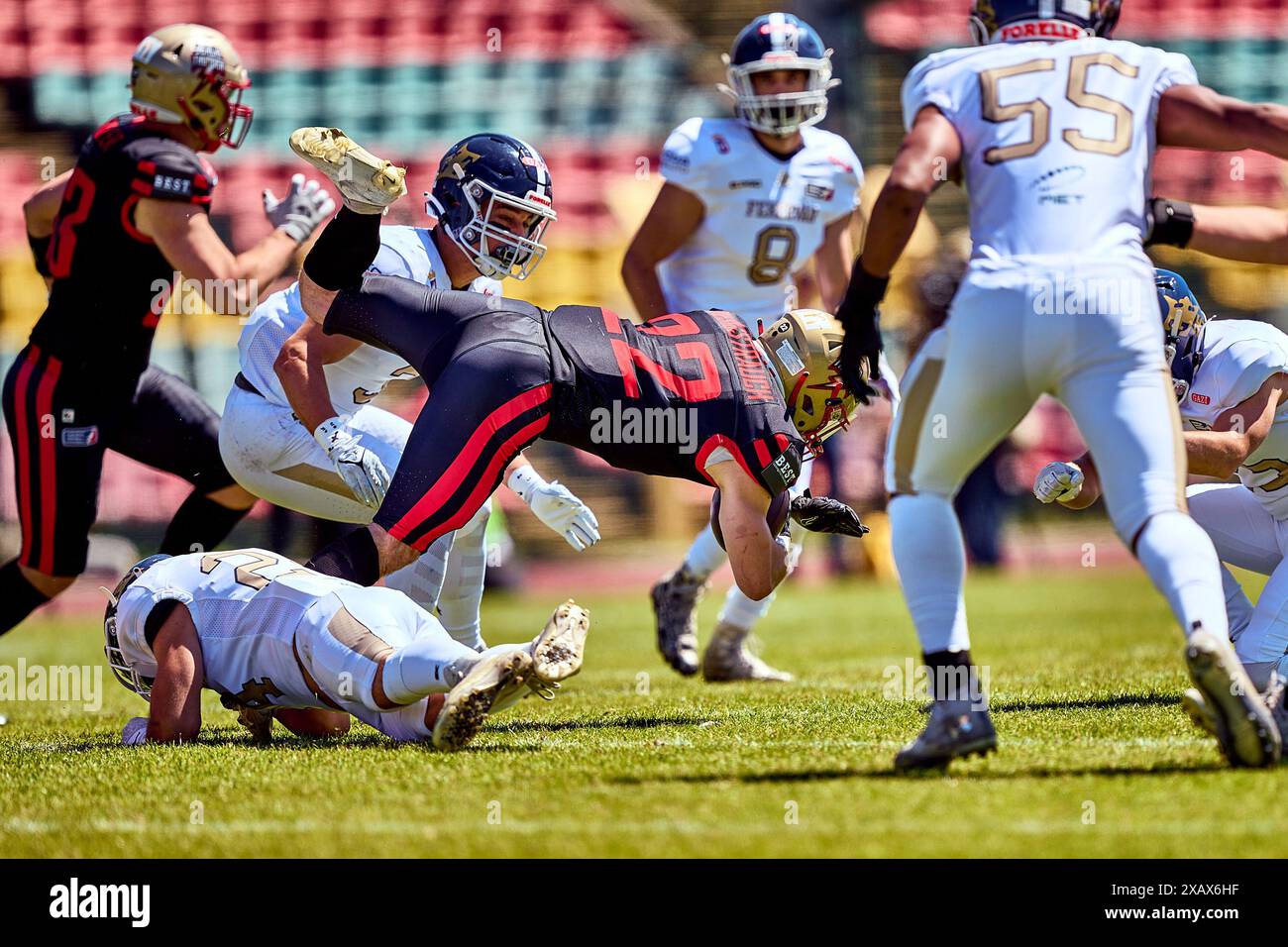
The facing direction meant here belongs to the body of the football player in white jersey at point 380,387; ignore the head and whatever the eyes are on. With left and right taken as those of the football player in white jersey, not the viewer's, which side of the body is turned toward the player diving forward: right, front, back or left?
front

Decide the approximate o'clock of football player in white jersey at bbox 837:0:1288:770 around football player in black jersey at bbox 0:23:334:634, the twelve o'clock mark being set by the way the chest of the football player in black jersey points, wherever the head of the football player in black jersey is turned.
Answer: The football player in white jersey is roughly at 2 o'clock from the football player in black jersey.

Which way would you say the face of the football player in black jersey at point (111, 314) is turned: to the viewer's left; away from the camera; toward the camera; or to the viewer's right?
to the viewer's right

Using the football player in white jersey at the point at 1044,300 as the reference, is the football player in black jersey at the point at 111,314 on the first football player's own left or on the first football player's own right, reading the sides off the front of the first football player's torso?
on the first football player's own left

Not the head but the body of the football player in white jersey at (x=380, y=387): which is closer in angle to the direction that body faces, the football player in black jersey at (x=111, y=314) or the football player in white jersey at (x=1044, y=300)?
the football player in white jersey

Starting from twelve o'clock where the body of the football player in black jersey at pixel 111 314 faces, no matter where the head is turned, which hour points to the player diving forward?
The player diving forward is roughly at 2 o'clock from the football player in black jersey.

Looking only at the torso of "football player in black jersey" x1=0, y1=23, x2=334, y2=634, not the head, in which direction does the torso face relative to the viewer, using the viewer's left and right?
facing to the right of the viewer

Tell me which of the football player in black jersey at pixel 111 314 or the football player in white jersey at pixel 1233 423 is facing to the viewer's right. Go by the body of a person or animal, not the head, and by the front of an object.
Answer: the football player in black jersey

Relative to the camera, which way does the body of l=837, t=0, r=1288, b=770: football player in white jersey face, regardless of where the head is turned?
away from the camera
